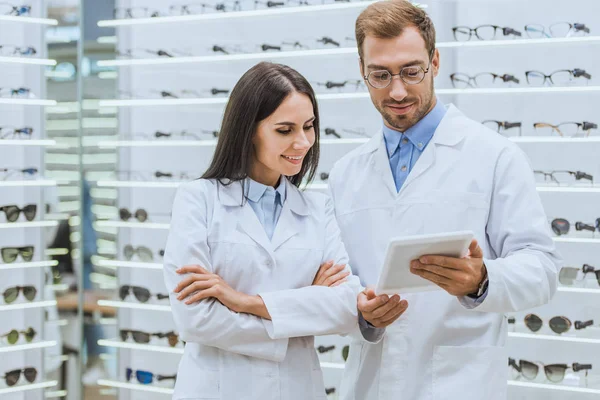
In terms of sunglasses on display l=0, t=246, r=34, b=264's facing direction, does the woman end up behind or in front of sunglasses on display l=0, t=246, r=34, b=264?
in front

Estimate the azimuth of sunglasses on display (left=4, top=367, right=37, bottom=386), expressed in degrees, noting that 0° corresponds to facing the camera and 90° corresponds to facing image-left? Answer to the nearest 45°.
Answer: approximately 315°

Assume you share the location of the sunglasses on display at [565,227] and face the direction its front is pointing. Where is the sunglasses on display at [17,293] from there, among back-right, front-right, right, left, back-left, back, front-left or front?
front-right

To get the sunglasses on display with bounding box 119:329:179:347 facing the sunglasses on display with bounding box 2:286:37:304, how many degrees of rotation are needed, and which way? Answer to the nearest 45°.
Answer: approximately 45° to its right

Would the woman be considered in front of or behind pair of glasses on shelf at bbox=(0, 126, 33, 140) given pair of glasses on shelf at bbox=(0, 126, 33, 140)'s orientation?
in front

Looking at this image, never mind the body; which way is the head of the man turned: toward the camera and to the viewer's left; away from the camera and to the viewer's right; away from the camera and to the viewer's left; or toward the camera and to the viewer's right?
toward the camera and to the viewer's left

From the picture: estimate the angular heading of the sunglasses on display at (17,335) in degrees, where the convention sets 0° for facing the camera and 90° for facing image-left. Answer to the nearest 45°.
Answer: approximately 315°

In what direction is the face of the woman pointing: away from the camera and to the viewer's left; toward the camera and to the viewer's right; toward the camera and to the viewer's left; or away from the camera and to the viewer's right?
toward the camera and to the viewer's right
